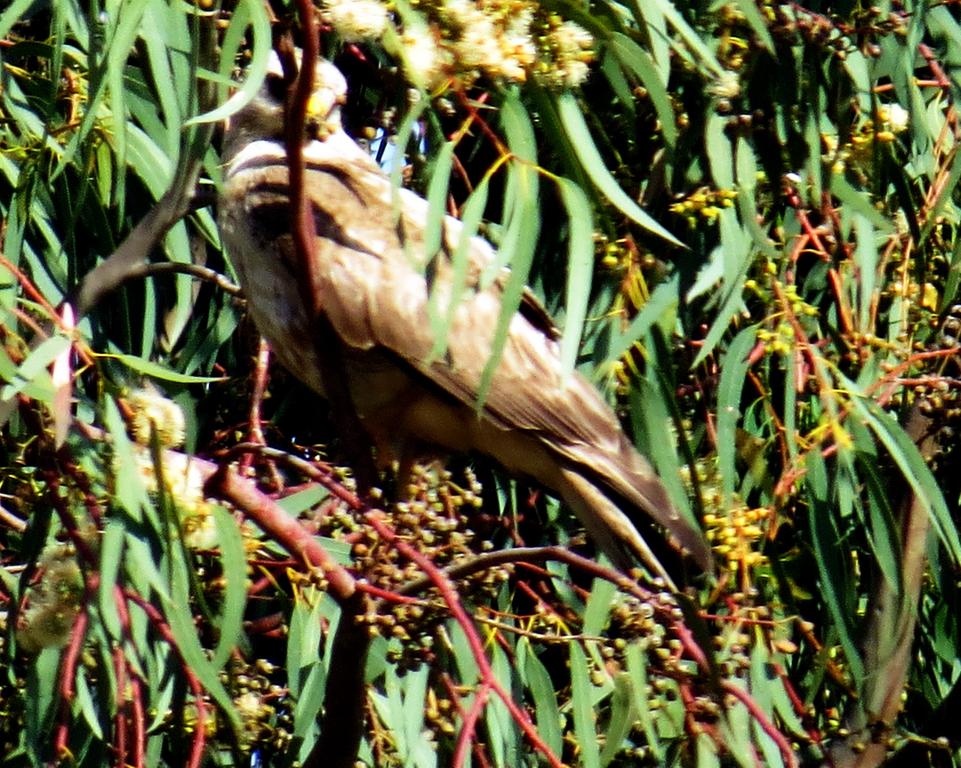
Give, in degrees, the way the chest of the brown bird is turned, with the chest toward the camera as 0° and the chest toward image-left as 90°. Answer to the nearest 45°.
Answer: approximately 90°
